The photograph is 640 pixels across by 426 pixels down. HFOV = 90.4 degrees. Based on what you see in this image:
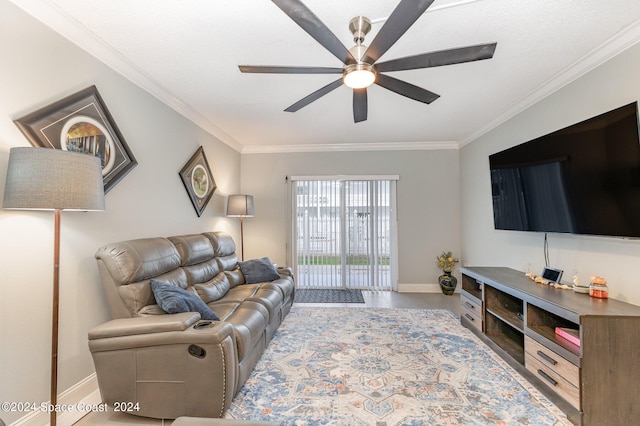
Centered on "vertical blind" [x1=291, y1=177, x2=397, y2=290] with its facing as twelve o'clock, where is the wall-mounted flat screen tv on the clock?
The wall-mounted flat screen tv is roughly at 11 o'clock from the vertical blind.

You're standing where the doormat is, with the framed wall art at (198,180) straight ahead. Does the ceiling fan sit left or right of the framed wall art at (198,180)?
left

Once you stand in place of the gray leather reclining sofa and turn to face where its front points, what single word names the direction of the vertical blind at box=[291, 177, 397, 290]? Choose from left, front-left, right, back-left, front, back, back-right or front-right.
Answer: left

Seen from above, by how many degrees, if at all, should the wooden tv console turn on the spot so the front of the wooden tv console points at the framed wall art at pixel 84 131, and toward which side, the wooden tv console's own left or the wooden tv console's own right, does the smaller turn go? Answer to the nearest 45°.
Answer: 0° — it already faces it

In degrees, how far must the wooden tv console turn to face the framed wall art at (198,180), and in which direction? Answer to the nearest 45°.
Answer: approximately 45° to its right

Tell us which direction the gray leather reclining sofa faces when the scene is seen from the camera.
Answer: facing the viewer and to the right of the viewer

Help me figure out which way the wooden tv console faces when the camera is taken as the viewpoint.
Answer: facing the viewer and to the left of the viewer

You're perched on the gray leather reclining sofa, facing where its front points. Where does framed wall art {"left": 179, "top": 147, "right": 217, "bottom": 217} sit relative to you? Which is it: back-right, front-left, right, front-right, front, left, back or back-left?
back-left

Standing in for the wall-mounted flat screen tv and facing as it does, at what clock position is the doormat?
The doormat is roughly at 2 o'clock from the wall-mounted flat screen tv.
